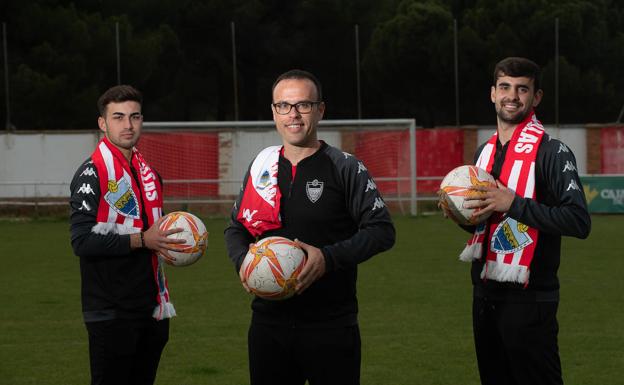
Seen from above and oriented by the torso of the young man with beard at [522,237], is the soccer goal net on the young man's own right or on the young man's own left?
on the young man's own right

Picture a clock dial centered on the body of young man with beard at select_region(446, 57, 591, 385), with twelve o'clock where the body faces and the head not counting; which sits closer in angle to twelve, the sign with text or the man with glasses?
the man with glasses

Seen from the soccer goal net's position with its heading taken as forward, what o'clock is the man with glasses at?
The man with glasses is roughly at 12 o'clock from the soccer goal net.

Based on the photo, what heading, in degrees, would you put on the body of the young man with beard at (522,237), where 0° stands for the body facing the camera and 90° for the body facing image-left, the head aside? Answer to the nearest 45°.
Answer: approximately 45°

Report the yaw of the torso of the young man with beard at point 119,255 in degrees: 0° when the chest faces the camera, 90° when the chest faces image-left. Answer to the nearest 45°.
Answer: approximately 315°

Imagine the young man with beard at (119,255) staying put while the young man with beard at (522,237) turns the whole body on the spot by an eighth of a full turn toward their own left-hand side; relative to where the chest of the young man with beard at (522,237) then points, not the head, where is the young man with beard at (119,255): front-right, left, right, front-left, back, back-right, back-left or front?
right

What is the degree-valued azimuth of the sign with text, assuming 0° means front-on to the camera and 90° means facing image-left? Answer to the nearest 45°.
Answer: approximately 0°

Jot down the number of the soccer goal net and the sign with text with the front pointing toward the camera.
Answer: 2

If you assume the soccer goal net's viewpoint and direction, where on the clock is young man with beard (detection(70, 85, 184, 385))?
The young man with beard is roughly at 12 o'clock from the soccer goal net.

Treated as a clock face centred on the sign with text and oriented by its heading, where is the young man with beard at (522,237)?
The young man with beard is roughly at 12 o'clock from the sign with text.

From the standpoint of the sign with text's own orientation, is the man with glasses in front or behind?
in front

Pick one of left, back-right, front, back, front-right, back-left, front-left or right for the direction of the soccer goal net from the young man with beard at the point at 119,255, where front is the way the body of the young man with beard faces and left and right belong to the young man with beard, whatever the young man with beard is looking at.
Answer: back-left
